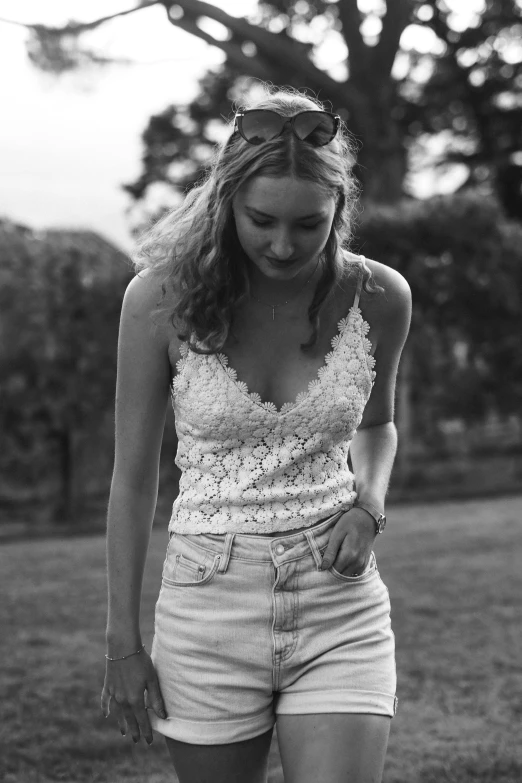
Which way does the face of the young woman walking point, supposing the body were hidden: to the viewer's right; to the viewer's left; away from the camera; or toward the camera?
toward the camera

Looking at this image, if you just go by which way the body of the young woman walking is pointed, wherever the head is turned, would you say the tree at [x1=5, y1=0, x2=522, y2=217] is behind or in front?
behind

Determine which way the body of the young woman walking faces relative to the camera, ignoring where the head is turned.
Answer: toward the camera
